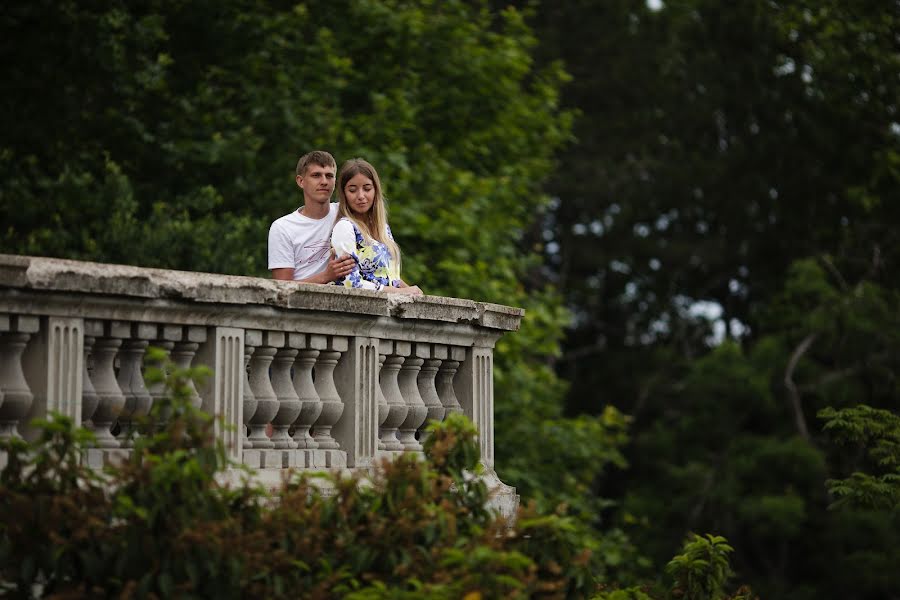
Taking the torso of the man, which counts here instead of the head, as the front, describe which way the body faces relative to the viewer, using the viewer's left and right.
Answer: facing the viewer and to the right of the viewer

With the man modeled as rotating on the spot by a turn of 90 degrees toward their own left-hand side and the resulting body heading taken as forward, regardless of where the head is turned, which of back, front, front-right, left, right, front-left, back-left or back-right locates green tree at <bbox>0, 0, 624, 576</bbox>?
front-left
